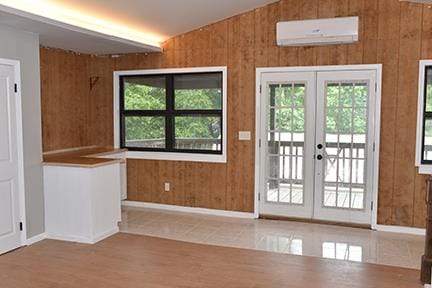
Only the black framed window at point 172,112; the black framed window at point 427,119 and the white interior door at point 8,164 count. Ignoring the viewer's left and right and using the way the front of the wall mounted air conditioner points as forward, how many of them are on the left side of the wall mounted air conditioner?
1

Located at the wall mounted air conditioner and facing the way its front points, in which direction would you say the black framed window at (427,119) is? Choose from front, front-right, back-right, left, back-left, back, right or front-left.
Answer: left

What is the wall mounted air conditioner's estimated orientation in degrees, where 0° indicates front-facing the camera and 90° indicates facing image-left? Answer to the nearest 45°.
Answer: approximately 0°

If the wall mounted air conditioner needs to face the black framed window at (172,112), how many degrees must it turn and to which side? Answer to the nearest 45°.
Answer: approximately 90° to its right

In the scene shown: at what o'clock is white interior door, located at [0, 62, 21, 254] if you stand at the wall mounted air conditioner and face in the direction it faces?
The white interior door is roughly at 2 o'clock from the wall mounted air conditioner.
